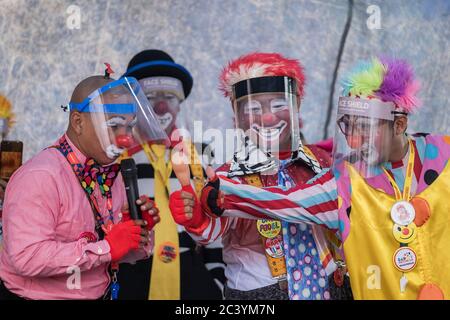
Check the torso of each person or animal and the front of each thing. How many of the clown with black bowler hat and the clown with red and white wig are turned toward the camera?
2

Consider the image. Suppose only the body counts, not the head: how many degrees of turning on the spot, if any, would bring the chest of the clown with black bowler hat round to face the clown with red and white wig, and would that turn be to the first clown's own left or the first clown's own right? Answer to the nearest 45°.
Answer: approximately 45° to the first clown's own left

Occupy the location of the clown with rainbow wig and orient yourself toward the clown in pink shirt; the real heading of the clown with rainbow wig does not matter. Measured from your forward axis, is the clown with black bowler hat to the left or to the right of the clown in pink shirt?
right

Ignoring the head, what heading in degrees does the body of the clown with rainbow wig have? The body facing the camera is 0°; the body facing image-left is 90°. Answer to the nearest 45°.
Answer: approximately 45°

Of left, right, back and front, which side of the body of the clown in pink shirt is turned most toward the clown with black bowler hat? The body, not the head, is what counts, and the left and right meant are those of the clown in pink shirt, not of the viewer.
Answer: left

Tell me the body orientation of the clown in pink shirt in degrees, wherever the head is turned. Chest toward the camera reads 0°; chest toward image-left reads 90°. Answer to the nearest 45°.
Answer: approximately 315°

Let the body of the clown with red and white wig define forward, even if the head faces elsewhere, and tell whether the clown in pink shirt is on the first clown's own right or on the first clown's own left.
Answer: on the first clown's own right

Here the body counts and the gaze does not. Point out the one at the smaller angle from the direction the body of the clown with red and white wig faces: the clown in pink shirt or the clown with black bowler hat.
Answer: the clown in pink shirt

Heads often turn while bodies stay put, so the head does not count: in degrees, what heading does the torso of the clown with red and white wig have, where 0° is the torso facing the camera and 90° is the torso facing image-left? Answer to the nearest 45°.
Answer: approximately 0°
